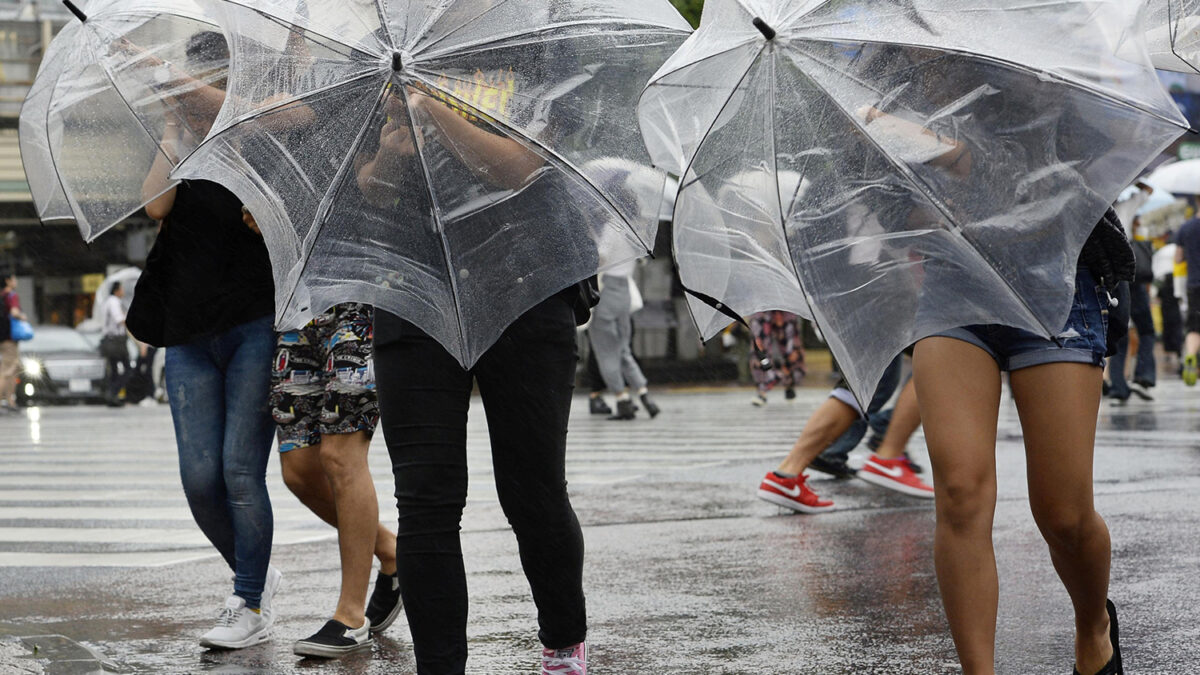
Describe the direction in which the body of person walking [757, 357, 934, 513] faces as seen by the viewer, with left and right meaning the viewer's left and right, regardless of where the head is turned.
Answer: facing to the right of the viewer

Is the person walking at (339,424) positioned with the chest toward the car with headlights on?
no

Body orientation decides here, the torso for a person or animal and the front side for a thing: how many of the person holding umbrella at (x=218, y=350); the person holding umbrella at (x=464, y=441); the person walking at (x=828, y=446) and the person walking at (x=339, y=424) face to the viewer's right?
1

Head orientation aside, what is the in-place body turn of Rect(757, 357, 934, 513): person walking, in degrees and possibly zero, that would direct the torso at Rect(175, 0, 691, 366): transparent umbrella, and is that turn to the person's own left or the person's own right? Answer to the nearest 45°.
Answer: approximately 90° to the person's own right

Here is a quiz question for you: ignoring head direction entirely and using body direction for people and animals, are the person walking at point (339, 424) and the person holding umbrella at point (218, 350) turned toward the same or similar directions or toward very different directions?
same or similar directions

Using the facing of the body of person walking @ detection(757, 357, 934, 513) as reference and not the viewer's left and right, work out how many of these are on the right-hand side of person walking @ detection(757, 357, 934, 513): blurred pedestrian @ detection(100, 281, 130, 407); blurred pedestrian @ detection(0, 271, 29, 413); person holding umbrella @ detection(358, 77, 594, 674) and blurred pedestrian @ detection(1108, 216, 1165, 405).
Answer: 1

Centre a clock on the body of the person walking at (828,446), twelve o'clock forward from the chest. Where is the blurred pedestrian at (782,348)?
The blurred pedestrian is roughly at 9 o'clock from the person walking.
